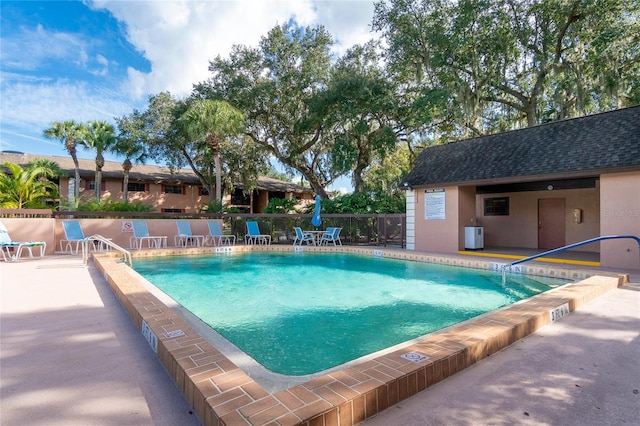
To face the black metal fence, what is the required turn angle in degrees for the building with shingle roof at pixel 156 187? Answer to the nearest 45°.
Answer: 0° — it already faces it

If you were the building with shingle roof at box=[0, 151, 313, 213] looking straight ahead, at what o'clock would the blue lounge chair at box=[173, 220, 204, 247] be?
The blue lounge chair is roughly at 12 o'clock from the building with shingle roof.

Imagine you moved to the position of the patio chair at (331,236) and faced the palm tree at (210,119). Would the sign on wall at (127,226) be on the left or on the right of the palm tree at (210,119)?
left

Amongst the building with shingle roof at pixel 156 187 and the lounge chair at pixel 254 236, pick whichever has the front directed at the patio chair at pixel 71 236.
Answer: the building with shingle roof

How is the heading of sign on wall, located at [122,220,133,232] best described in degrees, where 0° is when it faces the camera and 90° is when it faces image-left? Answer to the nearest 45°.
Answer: approximately 0°

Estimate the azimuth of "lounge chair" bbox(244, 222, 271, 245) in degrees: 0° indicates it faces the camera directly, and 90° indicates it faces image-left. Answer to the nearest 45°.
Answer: approximately 315°

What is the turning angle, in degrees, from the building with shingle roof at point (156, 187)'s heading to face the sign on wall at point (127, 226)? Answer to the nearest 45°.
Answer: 0° — it already faces it

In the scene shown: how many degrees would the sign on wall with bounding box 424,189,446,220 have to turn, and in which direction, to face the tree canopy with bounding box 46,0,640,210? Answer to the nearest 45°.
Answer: approximately 180°
